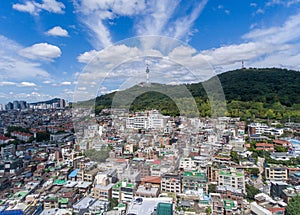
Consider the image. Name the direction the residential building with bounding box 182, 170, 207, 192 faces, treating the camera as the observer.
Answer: facing the viewer

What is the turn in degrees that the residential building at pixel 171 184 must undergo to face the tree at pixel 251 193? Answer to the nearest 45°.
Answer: approximately 90° to its left

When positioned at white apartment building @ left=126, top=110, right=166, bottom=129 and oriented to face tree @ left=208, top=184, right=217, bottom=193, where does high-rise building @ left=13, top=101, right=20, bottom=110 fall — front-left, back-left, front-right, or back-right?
back-right

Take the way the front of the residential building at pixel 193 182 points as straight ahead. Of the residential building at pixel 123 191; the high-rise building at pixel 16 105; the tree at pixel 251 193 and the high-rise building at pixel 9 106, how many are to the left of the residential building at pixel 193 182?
1

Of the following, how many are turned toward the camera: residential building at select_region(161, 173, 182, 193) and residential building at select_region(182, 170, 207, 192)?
2

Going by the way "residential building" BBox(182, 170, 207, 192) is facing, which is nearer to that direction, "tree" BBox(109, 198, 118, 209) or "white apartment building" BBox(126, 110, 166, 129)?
the tree

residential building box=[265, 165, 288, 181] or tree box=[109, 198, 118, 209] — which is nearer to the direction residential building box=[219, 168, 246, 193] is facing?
the tree

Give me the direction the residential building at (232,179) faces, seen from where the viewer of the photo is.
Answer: facing the viewer and to the left of the viewer

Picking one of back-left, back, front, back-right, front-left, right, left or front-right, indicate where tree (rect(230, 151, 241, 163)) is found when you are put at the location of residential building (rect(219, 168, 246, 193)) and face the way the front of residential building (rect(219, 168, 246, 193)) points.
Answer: back-right

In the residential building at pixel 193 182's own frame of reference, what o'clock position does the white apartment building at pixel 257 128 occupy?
The white apartment building is roughly at 7 o'clock from the residential building.

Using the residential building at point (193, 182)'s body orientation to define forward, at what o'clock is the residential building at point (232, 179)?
the residential building at point (232, 179) is roughly at 8 o'clock from the residential building at point (193, 182).
